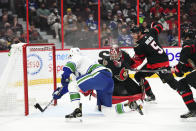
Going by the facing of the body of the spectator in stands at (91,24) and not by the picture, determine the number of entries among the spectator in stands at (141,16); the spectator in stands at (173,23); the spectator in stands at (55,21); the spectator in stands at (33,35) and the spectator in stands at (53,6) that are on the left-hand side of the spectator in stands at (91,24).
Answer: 2

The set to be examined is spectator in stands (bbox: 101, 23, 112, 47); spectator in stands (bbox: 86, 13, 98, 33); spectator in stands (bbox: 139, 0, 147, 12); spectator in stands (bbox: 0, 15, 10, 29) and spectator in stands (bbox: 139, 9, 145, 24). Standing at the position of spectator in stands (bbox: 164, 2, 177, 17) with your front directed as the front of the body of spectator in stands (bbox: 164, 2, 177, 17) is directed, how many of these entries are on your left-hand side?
0

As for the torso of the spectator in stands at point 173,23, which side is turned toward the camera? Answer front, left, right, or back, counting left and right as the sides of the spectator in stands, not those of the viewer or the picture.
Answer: front

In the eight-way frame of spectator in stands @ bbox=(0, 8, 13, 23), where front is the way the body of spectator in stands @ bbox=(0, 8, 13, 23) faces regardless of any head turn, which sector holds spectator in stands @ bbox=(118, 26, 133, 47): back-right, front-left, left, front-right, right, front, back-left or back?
left

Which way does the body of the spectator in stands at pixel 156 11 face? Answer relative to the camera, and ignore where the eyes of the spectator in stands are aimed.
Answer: toward the camera

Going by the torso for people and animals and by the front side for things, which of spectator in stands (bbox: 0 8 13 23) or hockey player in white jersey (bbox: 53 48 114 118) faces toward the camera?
the spectator in stands

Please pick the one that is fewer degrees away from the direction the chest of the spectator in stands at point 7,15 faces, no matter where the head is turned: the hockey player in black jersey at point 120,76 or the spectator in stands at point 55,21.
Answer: the hockey player in black jersey

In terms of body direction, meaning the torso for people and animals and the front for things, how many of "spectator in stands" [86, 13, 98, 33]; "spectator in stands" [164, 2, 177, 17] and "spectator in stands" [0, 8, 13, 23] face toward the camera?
3

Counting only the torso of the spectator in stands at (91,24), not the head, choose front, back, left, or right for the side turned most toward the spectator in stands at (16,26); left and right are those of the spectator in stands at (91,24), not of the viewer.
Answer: right

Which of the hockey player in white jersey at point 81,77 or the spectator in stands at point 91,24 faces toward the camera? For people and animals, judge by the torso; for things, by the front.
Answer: the spectator in stands

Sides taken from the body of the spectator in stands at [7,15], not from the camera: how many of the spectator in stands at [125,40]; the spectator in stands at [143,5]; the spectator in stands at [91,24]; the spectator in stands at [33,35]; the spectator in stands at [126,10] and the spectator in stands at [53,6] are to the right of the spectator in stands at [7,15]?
0

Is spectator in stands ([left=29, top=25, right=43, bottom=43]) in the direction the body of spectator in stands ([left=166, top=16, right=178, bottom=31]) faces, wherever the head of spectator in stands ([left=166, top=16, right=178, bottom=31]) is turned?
no

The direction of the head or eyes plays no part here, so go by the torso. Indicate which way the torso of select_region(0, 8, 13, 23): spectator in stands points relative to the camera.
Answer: toward the camera

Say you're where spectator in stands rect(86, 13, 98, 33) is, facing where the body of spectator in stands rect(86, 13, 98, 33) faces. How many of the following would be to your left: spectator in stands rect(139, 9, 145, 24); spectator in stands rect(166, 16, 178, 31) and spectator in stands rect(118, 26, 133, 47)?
3

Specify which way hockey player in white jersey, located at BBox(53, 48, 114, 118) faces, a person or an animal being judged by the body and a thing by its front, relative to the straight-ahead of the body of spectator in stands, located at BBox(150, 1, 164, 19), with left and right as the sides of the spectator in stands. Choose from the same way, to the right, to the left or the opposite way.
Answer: to the right

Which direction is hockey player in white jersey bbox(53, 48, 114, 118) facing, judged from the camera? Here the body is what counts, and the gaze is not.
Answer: to the viewer's left

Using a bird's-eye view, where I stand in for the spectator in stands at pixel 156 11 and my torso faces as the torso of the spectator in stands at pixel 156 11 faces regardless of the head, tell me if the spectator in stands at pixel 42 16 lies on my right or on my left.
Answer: on my right
